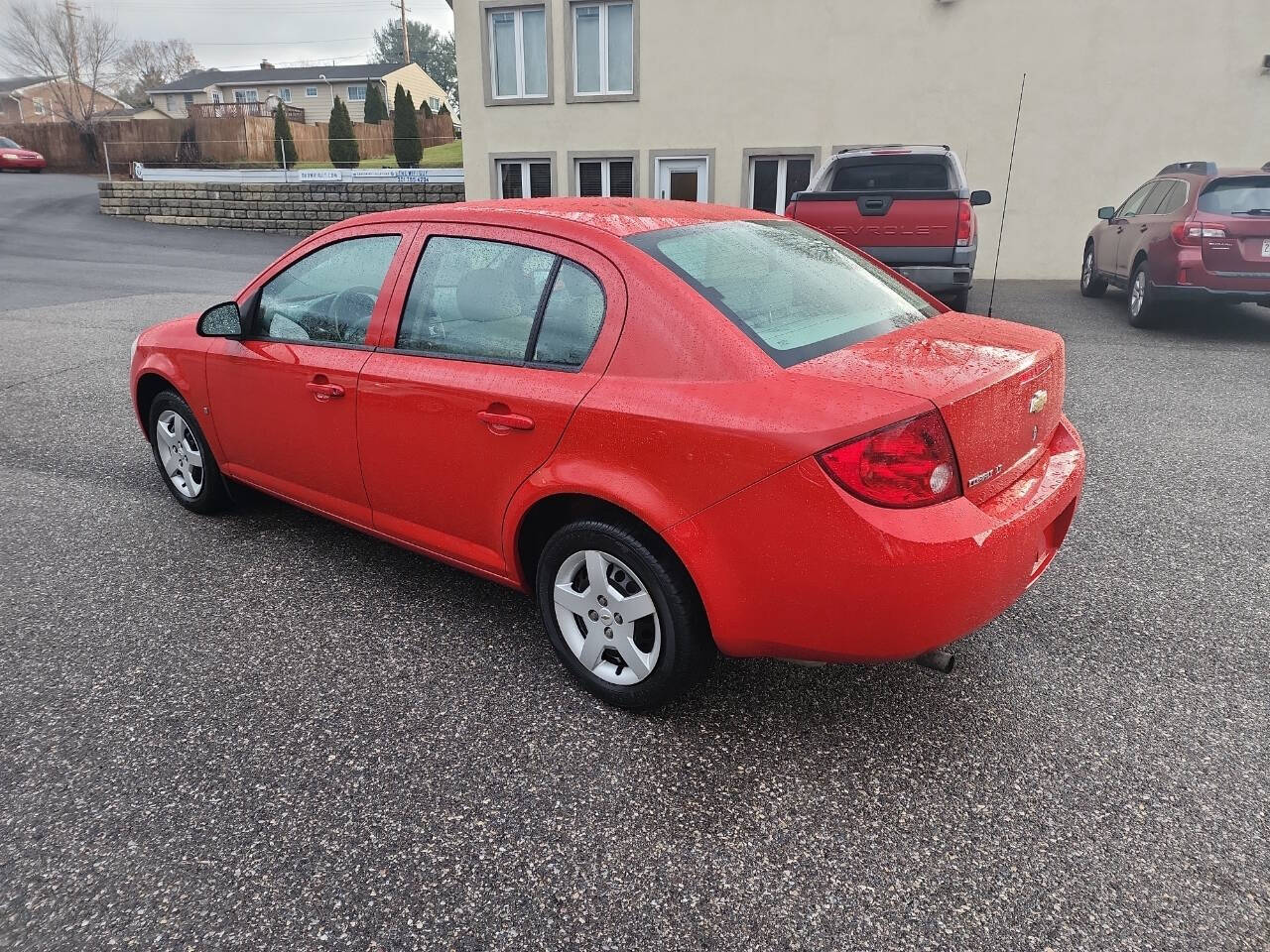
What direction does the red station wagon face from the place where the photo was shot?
facing away from the viewer and to the left of the viewer

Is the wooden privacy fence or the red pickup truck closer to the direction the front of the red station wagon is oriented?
the wooden privacy fence

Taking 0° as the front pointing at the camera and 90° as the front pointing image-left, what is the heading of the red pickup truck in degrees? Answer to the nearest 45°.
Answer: approximately 180°

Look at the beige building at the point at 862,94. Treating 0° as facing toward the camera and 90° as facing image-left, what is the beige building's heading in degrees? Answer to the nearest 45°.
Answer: approximately 0°

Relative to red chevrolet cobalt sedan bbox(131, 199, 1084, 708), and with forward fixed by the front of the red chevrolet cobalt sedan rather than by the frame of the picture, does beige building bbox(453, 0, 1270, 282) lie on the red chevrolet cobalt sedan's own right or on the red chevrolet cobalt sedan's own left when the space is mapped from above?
on the red chevrolet cobalt sedan's own right

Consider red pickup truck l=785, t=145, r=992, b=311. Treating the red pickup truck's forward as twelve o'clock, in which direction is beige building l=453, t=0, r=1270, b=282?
The beige building is roughly at 12 o'clock from the red pickup truck.

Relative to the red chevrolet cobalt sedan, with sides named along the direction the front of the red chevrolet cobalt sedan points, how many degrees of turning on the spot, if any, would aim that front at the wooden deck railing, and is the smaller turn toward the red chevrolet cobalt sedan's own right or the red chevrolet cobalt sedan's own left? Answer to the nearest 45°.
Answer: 0° — it already faces it

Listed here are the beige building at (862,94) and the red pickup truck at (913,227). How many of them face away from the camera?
1

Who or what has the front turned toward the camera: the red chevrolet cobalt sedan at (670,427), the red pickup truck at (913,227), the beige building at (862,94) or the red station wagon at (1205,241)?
the beige building

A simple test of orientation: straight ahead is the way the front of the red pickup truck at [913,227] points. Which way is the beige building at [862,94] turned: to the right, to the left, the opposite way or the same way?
the opposite way

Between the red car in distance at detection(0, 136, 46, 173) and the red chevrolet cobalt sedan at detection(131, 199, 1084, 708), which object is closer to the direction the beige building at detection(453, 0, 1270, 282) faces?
the red chevrolet cobalt sedan

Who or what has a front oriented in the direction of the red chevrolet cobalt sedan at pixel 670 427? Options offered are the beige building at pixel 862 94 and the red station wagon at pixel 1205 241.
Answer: the beige building

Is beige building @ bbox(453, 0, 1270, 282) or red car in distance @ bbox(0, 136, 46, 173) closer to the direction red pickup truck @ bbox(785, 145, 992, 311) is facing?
the beige building

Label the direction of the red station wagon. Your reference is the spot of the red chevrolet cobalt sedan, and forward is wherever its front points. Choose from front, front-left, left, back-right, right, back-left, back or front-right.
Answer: right

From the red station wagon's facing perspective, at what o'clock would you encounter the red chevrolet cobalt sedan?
The red chevrolet cobalt sedan is roughly at 8 o'clock from the red station wagon.

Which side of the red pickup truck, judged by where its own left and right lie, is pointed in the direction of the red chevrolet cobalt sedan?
back

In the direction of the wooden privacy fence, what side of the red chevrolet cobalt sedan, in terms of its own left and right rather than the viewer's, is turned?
front

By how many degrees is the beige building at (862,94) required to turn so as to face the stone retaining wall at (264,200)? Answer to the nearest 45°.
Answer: approximately 90° to its right
